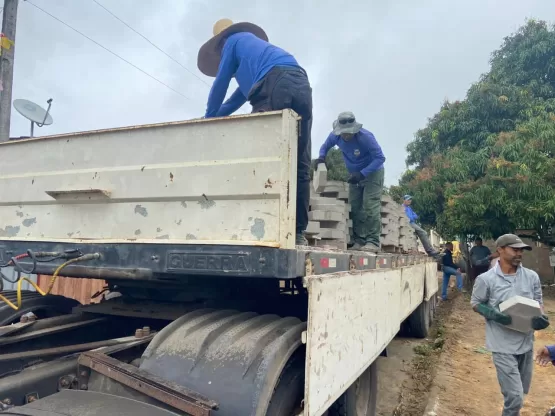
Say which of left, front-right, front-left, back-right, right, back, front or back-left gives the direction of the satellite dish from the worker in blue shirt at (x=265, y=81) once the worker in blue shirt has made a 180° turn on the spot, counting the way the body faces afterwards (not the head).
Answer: back-left

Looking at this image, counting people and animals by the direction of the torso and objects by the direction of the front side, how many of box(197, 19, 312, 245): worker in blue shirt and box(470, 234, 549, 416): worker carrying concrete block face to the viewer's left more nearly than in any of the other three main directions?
1

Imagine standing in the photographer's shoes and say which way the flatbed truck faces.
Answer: facing the viewer and to the left of the viewer

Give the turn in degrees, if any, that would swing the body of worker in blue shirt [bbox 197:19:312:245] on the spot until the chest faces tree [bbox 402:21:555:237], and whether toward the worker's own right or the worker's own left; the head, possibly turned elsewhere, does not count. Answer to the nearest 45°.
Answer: approximately 135° to the worker's own right

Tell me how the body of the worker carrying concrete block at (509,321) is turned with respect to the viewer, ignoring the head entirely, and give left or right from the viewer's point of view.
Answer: facing the viewer and to the right of the viewer

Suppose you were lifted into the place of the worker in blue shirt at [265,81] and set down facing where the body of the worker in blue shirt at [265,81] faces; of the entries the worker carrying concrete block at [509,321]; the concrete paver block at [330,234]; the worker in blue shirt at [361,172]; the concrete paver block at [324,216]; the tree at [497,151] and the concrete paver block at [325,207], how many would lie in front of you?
0

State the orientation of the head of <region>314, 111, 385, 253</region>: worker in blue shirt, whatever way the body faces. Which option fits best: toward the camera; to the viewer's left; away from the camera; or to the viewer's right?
toward the camera

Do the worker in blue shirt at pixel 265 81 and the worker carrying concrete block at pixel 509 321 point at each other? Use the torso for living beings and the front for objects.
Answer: no

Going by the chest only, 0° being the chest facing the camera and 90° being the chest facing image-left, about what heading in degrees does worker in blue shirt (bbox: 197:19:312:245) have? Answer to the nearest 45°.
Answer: approximately 90°

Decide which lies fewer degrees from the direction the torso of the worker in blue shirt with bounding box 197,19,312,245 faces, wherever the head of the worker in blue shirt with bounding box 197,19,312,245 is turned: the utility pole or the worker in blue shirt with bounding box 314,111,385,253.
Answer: the utility pole

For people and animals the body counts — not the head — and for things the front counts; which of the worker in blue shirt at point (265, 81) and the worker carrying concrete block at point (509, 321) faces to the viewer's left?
the worker in blue shirt

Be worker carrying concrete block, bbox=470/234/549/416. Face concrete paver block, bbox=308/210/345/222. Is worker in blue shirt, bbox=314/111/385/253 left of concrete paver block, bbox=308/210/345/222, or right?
right

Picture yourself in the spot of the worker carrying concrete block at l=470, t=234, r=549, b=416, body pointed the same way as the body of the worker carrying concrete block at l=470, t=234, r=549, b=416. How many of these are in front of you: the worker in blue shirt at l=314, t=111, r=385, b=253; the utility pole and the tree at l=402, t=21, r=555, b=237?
0

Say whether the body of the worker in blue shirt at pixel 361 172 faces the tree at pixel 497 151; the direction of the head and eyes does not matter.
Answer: no
